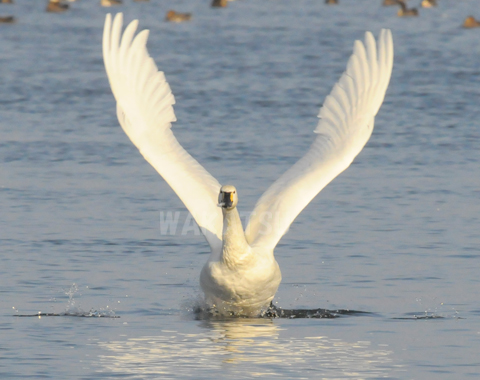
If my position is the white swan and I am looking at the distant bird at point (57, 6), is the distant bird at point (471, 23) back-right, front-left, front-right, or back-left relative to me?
front-right

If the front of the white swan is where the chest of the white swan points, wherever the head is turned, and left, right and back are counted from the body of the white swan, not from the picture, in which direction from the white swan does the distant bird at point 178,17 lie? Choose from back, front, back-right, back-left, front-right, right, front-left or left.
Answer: back

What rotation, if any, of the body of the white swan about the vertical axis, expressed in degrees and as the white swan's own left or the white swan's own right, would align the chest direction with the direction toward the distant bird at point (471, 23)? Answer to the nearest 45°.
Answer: approximately 180°

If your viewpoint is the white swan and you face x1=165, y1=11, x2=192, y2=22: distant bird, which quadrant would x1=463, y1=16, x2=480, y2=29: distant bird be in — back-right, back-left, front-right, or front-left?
front-right

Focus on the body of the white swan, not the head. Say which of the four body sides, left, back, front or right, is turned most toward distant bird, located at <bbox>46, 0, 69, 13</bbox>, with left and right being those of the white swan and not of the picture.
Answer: back

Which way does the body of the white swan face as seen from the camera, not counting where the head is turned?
toward the camera

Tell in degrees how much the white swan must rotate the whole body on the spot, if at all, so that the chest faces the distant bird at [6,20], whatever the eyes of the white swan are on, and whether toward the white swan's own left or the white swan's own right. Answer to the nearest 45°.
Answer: approximately 180°
